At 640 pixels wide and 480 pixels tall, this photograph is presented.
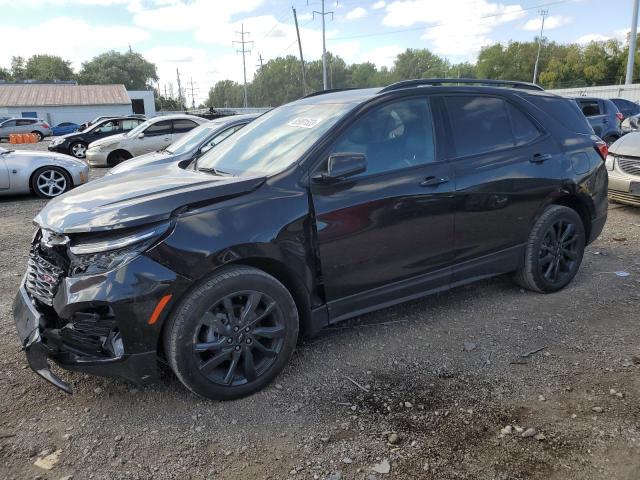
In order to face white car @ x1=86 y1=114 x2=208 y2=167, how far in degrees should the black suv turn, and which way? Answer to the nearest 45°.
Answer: approximately 135° to its right

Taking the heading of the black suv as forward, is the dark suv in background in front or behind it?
behind

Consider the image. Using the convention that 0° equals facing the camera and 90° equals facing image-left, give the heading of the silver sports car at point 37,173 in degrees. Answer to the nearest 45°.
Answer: approximately 270°

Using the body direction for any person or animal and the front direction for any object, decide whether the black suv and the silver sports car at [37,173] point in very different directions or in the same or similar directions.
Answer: very different directions

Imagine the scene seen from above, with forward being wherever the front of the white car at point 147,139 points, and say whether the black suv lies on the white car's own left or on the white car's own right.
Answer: on the white car's own left

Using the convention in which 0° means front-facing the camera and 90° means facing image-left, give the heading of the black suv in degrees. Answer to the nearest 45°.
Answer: approximately 45°

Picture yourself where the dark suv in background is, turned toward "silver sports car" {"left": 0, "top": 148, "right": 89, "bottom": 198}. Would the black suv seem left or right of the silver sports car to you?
left
